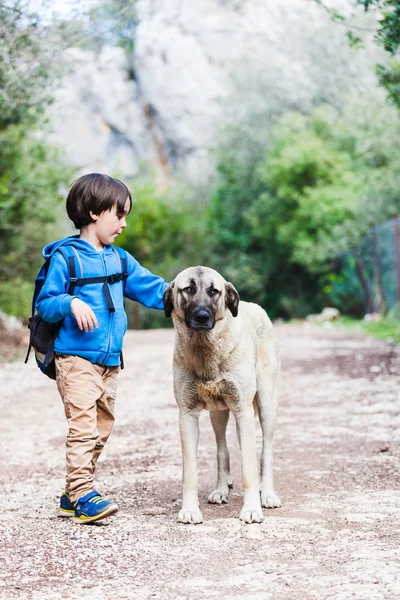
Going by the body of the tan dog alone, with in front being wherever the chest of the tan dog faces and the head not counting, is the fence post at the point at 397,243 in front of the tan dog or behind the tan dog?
behind

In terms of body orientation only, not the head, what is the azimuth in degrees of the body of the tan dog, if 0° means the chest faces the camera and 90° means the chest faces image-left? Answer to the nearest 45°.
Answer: approximately 0°

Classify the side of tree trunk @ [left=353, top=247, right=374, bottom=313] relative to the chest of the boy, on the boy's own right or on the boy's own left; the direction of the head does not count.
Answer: on the boy's own left

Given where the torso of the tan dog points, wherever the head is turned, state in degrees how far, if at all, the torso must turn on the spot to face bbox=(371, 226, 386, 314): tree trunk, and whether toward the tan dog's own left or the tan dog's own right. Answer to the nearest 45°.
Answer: approximately 180°

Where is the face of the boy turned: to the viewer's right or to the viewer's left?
to the viewer's right

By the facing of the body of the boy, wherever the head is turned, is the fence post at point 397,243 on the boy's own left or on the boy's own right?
on the boy's own left

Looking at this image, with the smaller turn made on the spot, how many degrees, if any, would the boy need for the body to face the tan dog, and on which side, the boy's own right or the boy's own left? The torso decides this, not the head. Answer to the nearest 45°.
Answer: approximately 45° to the boy's own left

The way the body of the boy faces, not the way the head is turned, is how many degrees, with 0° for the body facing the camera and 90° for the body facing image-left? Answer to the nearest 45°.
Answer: approximately 315°
